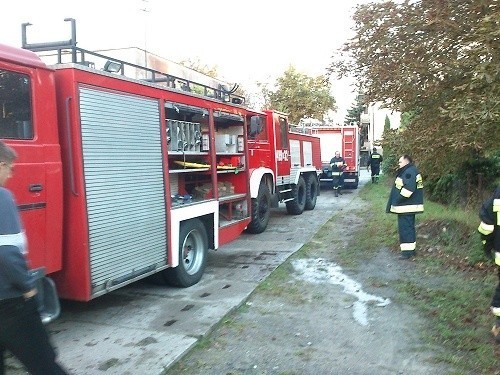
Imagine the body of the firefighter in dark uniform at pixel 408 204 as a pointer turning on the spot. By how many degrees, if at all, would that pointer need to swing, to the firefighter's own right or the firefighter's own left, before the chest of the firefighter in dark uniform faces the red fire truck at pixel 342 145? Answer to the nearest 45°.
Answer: approximately 90° to the firefighter's own right

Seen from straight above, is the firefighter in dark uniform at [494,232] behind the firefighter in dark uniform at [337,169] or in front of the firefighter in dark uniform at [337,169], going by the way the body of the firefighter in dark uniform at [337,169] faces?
in front

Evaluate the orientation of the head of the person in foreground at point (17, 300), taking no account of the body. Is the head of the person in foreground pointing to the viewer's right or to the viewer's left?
to the viewer's right

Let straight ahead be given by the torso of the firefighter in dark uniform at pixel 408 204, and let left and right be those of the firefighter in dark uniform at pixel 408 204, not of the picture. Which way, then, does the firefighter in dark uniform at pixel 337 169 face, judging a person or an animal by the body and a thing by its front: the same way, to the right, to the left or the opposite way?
to the left
